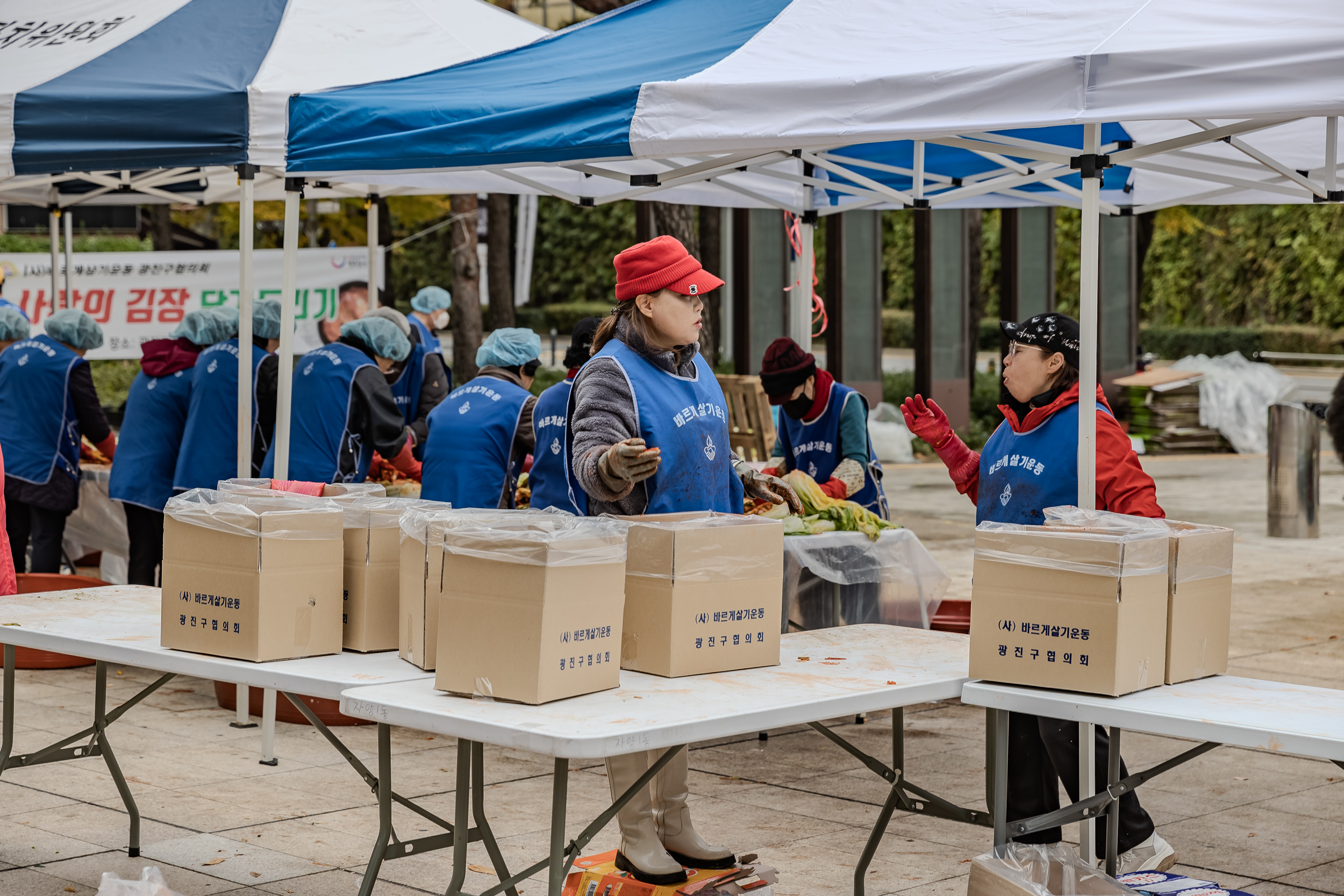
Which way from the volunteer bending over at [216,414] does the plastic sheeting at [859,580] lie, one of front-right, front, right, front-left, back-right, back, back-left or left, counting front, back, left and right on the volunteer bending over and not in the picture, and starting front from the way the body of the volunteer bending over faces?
right

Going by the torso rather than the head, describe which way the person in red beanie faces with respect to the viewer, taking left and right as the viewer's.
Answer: facing the viewer and to the left of the viewer

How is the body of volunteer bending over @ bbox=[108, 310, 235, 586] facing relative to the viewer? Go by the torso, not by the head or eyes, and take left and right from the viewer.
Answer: facing away from the viewer and to the right of the viewer

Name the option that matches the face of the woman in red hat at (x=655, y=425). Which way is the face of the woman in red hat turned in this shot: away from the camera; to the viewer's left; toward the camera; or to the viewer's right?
to the viewer's right

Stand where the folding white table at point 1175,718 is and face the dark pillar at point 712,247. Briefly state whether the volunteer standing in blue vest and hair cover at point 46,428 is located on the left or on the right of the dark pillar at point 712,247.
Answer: left

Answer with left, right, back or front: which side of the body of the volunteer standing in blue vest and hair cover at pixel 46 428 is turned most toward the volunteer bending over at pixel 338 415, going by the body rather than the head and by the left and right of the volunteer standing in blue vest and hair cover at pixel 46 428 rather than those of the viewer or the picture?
right

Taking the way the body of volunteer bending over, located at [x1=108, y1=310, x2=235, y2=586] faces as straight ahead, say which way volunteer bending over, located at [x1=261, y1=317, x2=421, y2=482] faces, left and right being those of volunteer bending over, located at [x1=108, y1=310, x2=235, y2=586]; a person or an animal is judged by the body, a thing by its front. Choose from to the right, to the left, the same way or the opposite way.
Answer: the same way

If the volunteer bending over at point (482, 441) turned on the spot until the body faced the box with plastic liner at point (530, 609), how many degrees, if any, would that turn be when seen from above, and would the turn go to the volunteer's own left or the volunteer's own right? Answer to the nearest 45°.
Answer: approximately 135° to the volunteer's own right

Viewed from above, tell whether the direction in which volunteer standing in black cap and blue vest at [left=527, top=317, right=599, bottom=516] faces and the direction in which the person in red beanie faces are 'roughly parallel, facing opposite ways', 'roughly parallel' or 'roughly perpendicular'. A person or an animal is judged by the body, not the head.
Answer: roughly parallel, facing opposite ways

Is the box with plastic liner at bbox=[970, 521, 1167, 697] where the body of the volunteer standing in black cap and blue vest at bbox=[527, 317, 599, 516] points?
no

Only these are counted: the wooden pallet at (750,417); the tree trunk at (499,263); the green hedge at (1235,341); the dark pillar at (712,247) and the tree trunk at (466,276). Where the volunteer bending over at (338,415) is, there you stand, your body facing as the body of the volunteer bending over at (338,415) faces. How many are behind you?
0

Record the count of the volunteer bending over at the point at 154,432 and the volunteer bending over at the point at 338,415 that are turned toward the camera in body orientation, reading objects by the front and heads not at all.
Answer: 0

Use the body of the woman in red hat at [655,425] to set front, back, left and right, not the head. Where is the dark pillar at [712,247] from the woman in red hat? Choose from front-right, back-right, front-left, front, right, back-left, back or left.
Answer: back-left

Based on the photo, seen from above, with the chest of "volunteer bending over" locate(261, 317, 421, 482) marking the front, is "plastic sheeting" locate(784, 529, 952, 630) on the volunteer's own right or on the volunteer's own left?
on the volunteer's own right

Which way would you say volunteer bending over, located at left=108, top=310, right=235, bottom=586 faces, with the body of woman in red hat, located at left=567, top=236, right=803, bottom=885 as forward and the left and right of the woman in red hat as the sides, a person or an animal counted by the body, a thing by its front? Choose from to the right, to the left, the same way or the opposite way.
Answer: to the left

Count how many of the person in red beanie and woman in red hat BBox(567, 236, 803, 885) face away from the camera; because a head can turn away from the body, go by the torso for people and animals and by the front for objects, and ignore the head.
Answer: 0

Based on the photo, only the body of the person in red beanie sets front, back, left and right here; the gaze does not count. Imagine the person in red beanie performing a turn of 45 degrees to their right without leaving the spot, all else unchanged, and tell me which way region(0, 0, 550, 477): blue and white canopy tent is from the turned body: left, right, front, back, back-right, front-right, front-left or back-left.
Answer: front

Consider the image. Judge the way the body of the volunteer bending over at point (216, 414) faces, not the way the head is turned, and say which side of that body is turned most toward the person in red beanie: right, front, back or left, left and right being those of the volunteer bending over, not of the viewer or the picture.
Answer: right

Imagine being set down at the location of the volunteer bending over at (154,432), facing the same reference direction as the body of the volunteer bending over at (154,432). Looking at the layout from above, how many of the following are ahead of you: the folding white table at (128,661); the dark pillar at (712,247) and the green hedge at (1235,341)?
2

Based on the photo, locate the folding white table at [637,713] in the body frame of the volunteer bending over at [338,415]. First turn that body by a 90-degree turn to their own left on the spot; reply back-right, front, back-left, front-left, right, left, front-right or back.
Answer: back-left

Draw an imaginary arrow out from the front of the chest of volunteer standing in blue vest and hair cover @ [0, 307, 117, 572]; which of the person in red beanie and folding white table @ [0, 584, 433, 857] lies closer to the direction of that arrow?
the person in red beanie
